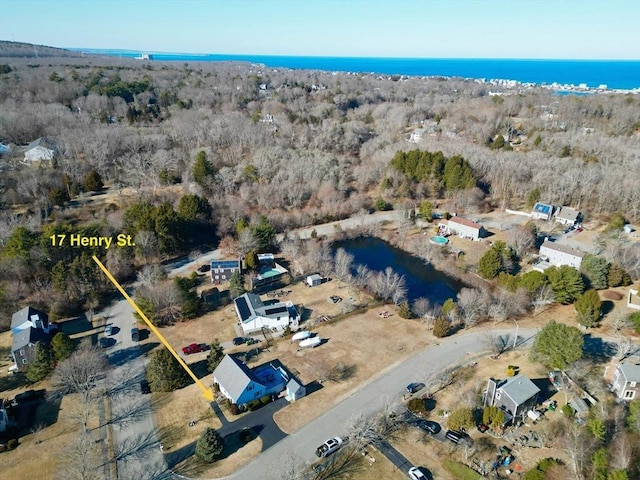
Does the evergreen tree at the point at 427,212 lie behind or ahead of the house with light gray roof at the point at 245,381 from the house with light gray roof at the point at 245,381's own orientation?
behind

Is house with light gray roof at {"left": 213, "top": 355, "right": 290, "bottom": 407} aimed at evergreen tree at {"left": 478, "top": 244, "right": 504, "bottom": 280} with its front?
no

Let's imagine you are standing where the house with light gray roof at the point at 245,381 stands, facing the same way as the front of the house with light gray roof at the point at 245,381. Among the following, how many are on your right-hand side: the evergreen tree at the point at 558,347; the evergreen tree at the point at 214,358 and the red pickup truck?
2

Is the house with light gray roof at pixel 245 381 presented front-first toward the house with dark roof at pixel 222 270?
no

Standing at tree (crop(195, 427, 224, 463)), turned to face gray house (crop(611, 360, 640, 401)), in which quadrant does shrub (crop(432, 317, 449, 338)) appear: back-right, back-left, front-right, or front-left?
front-left

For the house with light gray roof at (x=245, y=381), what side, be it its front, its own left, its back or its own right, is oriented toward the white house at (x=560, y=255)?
back

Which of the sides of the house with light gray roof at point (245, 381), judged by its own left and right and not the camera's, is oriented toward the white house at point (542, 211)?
back

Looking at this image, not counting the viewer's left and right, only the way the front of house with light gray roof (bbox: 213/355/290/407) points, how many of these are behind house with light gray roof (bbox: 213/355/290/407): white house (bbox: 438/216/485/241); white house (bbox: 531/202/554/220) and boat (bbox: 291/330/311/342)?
3

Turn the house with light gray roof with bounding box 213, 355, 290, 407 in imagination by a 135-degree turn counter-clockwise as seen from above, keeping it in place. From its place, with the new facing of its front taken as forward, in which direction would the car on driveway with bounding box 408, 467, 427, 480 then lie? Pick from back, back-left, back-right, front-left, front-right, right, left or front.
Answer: front-right

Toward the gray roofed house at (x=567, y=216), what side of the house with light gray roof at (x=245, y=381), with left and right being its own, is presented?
back

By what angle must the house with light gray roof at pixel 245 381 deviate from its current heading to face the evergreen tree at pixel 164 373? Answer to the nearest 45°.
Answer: approximately 45° to its right

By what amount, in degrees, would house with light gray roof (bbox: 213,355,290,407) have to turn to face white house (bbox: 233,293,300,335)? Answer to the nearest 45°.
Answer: approximately 135° to its right

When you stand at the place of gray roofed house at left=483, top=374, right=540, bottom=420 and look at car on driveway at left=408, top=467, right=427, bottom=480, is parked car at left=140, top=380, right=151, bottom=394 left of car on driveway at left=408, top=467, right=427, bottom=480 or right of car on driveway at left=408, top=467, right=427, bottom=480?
right

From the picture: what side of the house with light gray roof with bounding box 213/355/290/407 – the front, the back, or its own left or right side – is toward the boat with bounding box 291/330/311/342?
back

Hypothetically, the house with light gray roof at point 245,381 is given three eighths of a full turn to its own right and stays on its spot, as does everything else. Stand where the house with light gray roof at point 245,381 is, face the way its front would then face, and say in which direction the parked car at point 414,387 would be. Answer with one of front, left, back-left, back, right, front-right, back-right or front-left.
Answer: right

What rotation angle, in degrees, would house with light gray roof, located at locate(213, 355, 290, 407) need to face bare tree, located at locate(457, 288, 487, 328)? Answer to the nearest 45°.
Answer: approximately 135° to its left

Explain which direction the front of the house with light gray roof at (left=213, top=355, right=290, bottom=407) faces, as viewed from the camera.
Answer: facing the viewer and to the left of the viewer

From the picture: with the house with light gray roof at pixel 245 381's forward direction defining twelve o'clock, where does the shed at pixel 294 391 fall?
The shed is roughly at 8 o'clock from the house with light gray roof.

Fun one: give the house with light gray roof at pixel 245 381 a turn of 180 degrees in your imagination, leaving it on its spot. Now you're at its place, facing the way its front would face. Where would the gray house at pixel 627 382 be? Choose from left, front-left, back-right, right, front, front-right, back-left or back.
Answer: front-right

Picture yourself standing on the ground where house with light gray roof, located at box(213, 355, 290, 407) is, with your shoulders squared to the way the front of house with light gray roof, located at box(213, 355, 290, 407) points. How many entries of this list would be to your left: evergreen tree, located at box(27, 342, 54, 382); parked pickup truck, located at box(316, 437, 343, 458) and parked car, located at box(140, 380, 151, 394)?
1

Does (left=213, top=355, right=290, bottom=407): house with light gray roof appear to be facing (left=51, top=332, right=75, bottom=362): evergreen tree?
no
